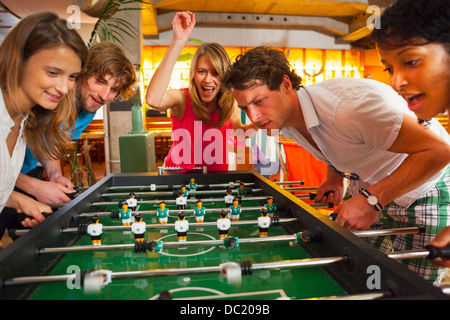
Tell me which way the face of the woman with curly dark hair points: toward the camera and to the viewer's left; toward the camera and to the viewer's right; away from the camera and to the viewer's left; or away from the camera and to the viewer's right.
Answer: toward the camera and to the viewer's left

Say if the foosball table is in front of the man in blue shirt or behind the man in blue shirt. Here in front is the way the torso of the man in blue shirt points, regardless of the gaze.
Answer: in front

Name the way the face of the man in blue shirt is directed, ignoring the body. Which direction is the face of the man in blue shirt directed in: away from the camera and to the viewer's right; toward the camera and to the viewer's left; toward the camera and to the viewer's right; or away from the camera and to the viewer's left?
toward the camera and to the viewer's right

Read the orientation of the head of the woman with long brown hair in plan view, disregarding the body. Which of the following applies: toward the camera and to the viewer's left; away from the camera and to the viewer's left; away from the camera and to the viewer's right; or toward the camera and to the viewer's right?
toward the camera and to the viewer's right

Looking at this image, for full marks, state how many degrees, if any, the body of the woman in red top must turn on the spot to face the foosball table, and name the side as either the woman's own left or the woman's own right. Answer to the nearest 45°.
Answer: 0° — they already face it

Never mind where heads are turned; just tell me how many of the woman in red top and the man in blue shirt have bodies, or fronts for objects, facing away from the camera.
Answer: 0

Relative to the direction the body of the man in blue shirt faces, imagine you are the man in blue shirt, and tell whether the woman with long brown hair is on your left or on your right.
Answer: on your right

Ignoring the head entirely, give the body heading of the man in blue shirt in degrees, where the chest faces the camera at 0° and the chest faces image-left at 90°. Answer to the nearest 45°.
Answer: approximately 315°

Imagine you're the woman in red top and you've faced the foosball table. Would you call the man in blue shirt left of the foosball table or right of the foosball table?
right

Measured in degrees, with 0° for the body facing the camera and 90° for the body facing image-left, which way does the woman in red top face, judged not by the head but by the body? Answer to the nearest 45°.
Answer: approximately 0°
